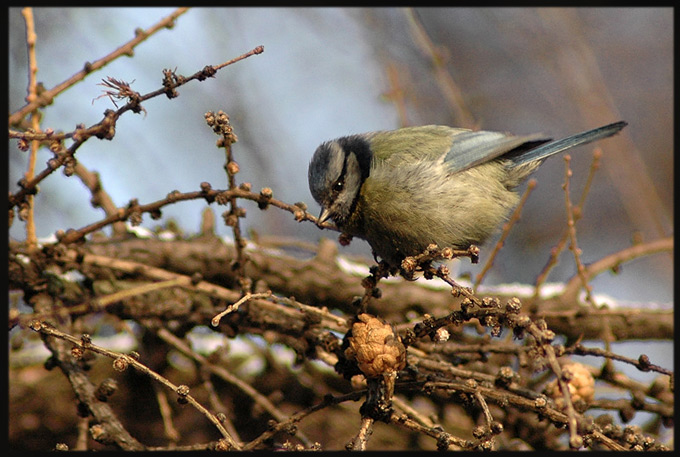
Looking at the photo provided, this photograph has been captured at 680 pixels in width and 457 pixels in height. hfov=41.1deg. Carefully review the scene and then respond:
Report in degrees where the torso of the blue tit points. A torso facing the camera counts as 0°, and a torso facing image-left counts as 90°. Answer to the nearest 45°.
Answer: approximately 90°
